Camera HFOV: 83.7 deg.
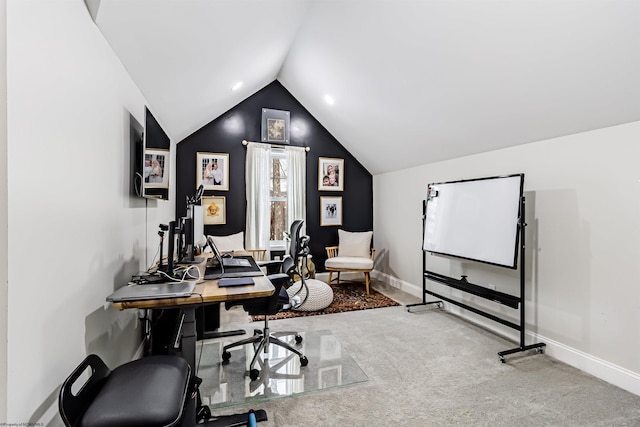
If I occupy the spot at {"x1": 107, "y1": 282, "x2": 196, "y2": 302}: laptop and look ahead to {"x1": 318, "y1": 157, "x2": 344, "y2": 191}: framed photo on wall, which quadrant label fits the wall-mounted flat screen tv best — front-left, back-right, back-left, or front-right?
front-left

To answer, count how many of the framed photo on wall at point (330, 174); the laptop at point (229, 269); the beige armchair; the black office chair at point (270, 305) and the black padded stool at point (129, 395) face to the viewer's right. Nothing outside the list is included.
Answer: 2

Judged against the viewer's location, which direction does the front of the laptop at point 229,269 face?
facing to the right of the viewer

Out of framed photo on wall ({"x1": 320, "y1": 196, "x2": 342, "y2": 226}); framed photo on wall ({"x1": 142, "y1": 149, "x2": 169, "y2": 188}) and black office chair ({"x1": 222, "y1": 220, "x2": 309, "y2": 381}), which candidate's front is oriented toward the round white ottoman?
framed photo on wall ({"x1": 320, "y1": 196, "x2": 342, "y2": 226})

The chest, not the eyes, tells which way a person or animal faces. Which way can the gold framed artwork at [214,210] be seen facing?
toward the camera

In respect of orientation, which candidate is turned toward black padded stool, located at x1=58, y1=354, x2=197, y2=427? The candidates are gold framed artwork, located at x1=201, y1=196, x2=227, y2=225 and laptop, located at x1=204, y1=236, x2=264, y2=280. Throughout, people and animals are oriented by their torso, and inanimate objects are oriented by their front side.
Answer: the gold framed artwork

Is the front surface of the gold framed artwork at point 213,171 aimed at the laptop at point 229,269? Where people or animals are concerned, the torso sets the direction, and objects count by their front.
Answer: yes

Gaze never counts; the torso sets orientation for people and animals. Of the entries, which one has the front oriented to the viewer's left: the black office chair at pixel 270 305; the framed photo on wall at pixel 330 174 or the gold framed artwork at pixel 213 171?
the black office chair

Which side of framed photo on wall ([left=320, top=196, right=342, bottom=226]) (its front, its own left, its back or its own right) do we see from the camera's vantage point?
front

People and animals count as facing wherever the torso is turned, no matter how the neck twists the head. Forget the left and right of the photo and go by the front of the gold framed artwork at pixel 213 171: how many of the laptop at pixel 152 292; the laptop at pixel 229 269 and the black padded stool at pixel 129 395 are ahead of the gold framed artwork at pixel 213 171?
3

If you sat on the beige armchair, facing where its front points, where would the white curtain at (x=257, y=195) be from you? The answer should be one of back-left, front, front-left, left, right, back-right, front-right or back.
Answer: front-right

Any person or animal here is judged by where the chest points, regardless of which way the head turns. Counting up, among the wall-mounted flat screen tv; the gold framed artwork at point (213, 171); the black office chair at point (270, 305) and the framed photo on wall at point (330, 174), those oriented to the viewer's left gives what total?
1

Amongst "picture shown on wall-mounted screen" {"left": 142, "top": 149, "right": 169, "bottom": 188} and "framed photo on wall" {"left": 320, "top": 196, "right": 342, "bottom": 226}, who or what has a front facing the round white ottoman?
"framed photo on wall" {"left": 320, "top": 196, "right": 342, "bottom": 226}

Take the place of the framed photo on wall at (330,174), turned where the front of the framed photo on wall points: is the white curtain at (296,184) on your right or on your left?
on your right

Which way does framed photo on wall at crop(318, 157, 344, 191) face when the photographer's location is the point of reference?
facing the viewer

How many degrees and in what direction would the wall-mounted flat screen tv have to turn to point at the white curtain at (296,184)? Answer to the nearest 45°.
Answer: approximately 90° to its left
